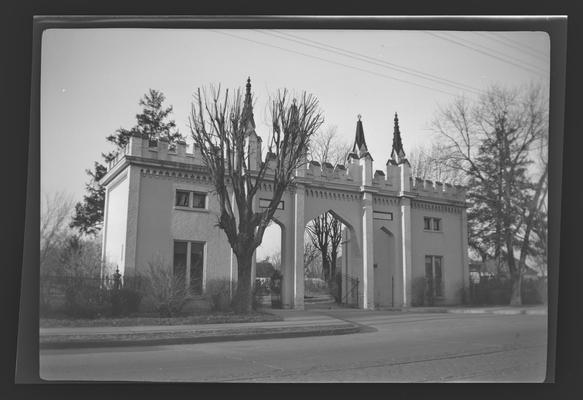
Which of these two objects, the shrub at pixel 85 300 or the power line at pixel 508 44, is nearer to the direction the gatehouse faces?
the power line

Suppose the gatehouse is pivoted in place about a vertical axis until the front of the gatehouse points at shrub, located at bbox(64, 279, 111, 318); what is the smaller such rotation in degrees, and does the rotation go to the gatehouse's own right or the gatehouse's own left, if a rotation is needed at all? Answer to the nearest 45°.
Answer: approximately 90° to the gatehouse's own right

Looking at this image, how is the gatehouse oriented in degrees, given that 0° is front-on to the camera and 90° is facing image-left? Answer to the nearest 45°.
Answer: approximately 315°

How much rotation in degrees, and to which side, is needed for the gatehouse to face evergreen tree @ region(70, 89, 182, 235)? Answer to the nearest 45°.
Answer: approximately 90° to its right

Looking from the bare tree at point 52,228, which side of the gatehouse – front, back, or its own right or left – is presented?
right

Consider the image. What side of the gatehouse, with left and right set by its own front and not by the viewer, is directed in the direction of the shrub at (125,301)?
right

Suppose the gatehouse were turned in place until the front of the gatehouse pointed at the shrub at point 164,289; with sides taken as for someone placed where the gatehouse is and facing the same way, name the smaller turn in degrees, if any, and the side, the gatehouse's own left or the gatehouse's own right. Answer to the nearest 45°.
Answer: approximately 90° to the gatehouse's own right
